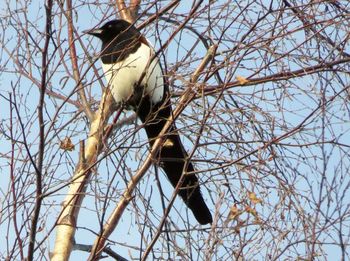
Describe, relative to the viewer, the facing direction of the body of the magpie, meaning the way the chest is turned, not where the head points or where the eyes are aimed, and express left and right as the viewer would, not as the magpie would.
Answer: facing the viewer and to the left of the viewer
